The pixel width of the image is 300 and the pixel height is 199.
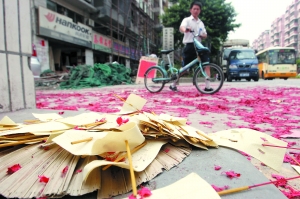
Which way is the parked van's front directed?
toward the camera

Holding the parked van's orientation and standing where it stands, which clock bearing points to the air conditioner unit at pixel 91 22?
The air conditioner unit is roughly at 3 o'clock from the parked van.

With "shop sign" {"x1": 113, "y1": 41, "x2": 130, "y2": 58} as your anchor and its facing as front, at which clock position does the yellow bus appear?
The yellow bus is roughly at 11 o'clock from the shop sign.

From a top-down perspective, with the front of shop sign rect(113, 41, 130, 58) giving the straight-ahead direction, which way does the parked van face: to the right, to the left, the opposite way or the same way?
to the right

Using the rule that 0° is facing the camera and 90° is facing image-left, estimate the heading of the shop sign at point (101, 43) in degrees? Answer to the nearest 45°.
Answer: approximately 315°

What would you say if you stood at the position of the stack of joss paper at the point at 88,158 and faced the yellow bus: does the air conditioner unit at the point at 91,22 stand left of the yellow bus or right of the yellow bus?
left

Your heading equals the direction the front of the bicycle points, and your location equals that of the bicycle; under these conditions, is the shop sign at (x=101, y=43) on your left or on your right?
on your left

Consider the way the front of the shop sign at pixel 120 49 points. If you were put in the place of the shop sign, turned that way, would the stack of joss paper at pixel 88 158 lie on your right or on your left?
on your right

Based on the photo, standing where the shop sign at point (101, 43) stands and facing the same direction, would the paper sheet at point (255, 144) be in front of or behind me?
in front

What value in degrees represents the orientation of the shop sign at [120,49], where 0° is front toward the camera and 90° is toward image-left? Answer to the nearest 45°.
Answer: approximately 315°

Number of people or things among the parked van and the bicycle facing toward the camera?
1

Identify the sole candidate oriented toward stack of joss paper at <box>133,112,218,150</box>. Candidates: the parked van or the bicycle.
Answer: the parked van

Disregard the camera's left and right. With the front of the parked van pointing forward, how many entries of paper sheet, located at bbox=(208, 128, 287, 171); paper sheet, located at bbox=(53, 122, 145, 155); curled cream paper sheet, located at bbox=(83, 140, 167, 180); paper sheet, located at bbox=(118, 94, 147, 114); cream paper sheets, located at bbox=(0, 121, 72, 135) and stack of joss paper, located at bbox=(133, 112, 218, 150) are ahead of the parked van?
6
